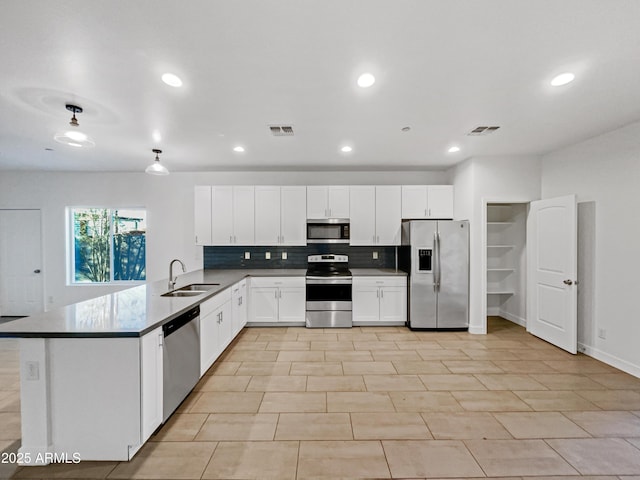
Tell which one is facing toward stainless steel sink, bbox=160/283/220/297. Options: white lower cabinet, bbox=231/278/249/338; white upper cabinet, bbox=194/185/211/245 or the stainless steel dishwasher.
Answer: the white upper cabinet

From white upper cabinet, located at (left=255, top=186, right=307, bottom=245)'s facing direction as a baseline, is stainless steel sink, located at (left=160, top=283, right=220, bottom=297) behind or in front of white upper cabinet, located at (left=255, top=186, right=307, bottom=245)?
in front

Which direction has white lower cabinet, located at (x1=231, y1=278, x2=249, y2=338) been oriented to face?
to the viewer's right

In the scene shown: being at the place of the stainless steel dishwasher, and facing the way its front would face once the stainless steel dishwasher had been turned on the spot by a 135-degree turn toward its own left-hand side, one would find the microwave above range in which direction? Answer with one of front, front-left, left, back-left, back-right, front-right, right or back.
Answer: front-right

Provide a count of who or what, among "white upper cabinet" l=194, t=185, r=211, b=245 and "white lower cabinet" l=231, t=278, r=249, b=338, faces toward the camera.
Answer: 1

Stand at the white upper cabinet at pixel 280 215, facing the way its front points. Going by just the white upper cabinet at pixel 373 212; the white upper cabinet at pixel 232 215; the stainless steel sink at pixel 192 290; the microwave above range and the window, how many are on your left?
2

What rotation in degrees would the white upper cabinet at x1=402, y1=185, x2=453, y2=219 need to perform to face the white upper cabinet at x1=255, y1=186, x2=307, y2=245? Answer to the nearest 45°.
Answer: approximately 90° to its right

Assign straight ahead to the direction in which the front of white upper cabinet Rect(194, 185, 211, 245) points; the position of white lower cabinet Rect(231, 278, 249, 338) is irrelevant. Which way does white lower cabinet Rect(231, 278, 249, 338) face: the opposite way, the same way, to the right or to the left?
to the left

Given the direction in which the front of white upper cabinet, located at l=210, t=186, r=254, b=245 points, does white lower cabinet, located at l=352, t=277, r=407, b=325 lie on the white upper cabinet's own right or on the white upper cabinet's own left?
on the white upper cabinet's own left

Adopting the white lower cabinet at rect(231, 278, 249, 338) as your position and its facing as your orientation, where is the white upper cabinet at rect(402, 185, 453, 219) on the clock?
The white upper cabinet is roughly at 12 o'clock from the white lower cabinet.

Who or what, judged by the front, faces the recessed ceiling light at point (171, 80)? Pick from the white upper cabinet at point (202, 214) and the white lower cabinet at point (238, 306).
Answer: the white upper cabinet

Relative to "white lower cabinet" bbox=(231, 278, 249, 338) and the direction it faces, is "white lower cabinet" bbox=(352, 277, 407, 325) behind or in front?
in front

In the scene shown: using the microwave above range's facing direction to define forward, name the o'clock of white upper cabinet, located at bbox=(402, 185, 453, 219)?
The white upper cabinet is roughly at 9 o'clock from the microwave above range.

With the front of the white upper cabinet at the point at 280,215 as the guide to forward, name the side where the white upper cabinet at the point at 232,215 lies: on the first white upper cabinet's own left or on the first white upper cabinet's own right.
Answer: on the first white upper cabinet's own right

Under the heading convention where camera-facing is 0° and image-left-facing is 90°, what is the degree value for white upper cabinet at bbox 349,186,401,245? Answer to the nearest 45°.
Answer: approximately 0°

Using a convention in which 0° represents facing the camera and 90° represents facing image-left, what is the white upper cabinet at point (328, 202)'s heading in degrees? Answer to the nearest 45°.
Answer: approximately 0°
